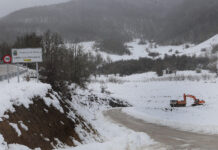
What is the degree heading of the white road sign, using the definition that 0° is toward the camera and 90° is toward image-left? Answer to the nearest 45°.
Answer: approximately 0°
